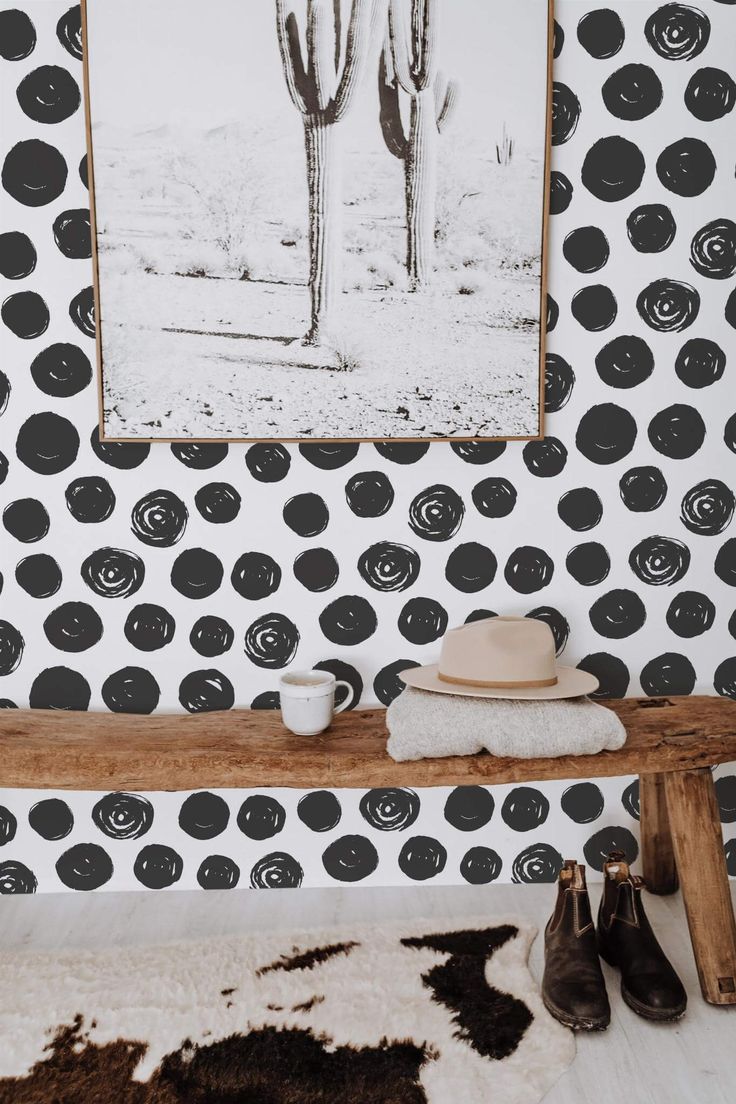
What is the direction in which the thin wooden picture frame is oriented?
toward the camera

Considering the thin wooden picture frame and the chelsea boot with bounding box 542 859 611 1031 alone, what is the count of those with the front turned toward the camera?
2

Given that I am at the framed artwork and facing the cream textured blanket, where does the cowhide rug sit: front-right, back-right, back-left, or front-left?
front-right

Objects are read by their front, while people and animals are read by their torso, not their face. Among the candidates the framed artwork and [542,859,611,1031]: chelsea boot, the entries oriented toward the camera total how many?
2

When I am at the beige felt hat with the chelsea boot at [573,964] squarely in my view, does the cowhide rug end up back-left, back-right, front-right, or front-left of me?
front-right

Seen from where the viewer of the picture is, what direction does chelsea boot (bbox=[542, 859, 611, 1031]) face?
facing the viewer
